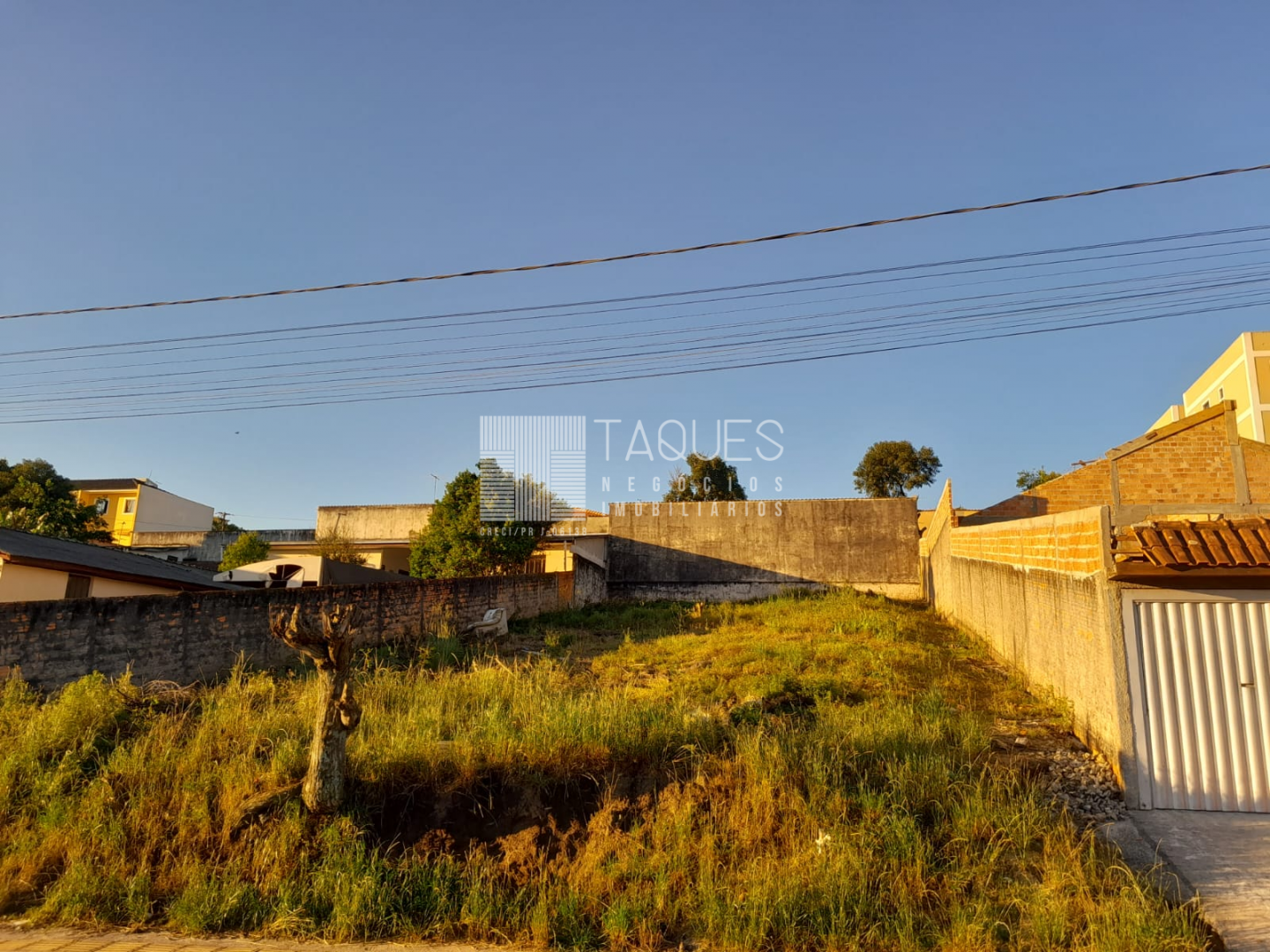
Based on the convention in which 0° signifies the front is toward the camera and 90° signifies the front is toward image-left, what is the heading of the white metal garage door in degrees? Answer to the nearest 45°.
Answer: approximately 0°

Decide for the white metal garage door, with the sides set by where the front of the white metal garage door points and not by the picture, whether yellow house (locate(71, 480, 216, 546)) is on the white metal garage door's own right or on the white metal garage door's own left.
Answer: on the white metal garage door's own right

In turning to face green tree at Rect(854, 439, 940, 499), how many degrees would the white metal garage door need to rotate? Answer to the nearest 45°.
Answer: approximately 180°

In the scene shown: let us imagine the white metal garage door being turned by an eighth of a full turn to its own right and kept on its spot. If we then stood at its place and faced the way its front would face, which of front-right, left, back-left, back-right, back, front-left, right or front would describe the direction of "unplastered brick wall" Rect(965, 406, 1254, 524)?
back-right

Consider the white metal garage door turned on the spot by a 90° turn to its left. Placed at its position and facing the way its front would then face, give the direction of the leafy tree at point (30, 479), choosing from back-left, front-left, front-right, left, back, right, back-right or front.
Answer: back

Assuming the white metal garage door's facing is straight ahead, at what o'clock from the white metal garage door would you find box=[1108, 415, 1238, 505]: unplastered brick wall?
The unplastered brick wall is roughly at 6 o'clock from the white metal garage door.

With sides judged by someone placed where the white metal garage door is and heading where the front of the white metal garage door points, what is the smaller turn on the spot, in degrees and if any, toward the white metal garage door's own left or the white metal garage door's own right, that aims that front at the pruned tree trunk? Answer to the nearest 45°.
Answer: approximately 45° to the white metal garage door's own right

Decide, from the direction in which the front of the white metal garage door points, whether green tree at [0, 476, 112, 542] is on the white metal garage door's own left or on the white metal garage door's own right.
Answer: on the white metal garage door's own right

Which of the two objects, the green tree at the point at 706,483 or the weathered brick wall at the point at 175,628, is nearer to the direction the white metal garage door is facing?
the weathered brick wall

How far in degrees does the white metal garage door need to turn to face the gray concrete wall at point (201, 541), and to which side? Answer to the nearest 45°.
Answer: approximately 90° to its right

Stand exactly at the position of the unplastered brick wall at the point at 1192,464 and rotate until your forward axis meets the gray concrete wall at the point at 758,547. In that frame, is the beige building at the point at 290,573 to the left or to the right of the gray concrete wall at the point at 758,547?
left

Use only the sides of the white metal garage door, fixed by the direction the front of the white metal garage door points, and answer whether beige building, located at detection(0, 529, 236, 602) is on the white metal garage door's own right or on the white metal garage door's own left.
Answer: on the white metal garage door's own right

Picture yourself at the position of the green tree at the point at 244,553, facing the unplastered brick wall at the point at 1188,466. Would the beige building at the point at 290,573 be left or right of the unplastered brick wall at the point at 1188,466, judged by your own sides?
right
